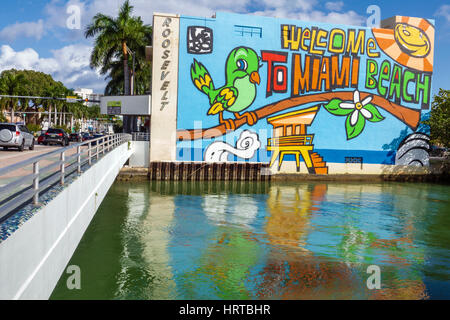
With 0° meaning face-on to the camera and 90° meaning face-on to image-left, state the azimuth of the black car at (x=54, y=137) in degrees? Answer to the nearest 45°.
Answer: approximately 225°

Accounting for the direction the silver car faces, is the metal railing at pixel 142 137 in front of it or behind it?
in front

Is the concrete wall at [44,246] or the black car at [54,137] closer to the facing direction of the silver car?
the black car

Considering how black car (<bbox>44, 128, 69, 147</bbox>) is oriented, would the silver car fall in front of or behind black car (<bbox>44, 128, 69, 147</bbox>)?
behind
